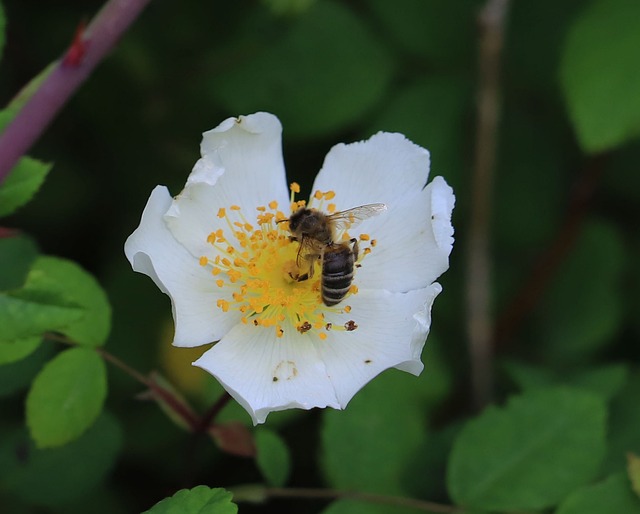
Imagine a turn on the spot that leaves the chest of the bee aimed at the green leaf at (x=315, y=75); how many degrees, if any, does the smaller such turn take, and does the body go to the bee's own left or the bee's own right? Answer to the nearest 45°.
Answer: approximately 90° to the bee's own right

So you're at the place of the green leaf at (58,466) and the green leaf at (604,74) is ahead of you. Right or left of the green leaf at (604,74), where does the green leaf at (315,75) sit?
left

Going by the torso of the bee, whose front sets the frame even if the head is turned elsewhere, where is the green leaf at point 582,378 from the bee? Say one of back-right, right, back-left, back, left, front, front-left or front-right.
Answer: back-right

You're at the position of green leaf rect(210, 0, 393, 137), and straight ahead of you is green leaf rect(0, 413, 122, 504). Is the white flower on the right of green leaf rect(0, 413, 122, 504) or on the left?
left

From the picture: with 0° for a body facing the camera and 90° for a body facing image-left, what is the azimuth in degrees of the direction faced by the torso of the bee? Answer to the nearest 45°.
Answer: approximately 90°
